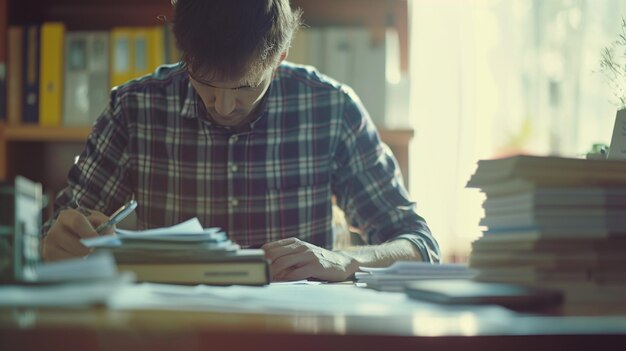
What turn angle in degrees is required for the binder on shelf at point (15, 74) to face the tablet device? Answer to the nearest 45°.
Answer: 0° — it already faces it

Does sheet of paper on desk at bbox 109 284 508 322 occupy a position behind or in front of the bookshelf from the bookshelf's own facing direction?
in front

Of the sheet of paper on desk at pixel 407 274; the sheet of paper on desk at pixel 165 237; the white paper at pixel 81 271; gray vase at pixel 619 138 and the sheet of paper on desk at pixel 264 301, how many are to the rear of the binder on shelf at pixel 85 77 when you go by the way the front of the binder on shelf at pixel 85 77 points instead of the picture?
0

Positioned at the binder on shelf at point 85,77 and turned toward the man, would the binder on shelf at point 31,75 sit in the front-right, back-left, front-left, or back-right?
back-right

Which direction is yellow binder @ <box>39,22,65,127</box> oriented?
toward the camera

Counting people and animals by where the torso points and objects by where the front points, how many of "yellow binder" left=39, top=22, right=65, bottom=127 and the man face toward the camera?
2

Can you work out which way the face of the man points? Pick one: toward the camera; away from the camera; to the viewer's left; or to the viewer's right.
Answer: toward the camera

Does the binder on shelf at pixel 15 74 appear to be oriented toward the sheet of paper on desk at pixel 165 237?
yes

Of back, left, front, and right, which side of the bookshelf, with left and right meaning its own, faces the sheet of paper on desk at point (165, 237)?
front

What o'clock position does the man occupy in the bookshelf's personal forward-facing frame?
The man is roughly at 11 o'clock from the bookshelf.

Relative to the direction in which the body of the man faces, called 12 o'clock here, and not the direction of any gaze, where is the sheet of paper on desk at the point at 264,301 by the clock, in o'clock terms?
The sheet of paper on desk is roughly at 12 o'clock from the man.

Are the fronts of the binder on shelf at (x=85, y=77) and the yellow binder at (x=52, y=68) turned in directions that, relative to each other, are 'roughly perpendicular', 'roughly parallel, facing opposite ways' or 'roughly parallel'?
roughly parallel

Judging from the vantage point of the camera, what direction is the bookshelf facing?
facing the viewer

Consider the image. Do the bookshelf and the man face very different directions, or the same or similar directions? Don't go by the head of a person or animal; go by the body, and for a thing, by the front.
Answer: same or similar directions

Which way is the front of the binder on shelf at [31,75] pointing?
toward the camera

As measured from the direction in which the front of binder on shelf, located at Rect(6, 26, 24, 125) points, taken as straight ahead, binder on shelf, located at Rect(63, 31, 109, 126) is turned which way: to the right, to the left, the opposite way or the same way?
the same way

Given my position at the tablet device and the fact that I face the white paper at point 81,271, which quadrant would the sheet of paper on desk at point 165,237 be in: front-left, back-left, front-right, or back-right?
front-right

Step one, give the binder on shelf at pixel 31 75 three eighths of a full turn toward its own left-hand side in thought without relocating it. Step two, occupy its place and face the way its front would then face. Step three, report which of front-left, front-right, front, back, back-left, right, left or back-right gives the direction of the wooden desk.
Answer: back-right
